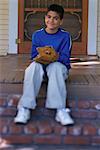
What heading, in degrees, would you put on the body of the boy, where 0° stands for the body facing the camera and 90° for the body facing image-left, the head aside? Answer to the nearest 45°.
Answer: approximately 0°

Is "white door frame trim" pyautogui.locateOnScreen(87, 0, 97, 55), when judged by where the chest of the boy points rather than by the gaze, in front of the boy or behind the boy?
behind

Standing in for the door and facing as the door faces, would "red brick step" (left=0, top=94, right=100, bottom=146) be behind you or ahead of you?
ahead

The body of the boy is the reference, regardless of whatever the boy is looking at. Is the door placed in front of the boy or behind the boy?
behind

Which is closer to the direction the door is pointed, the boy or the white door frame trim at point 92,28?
the boy

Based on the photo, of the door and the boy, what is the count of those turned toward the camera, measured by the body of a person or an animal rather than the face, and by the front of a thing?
2

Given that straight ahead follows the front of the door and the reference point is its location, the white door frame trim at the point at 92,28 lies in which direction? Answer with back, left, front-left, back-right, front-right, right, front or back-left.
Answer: left

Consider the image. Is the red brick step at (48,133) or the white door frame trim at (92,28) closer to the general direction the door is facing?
the red brick step

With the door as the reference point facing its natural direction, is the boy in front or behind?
in front
